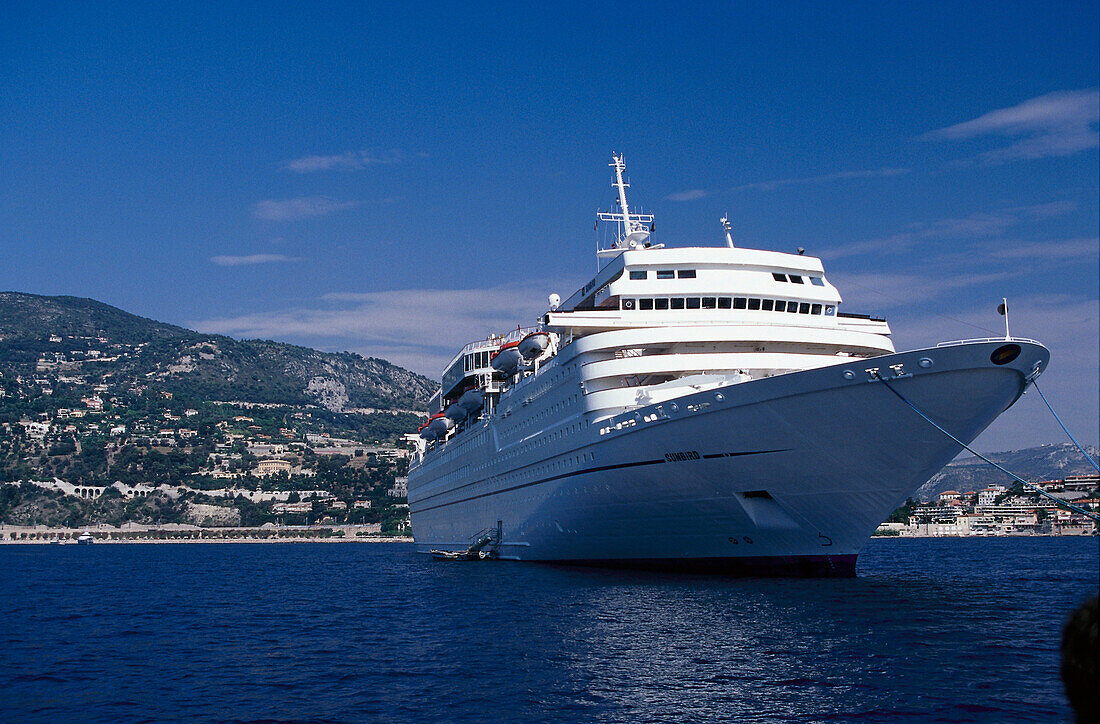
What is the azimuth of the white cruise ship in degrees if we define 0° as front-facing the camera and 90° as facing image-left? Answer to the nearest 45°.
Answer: approximately 315°
